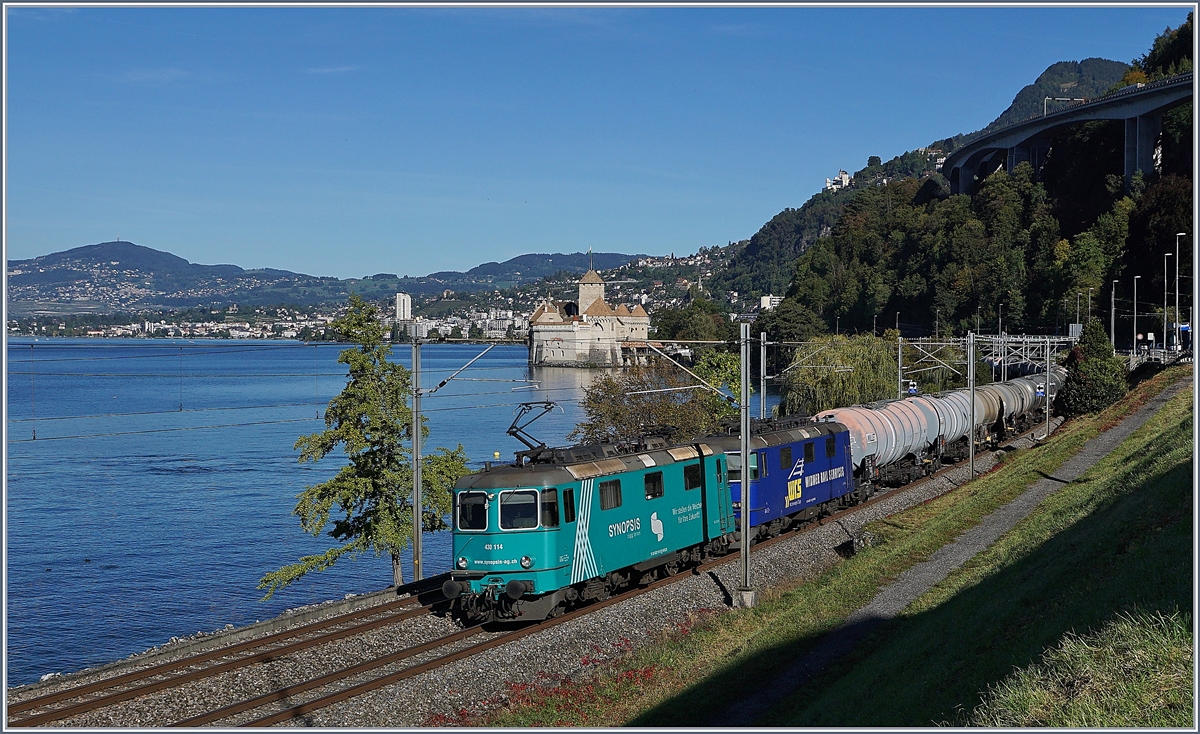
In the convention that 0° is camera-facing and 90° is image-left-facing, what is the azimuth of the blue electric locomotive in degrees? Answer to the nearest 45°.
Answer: approximately 45°

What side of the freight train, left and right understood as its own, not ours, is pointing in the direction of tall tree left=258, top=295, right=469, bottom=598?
front

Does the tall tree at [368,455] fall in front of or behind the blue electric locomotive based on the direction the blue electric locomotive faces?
in front

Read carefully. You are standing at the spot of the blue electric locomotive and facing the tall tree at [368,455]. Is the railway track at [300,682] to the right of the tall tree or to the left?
left

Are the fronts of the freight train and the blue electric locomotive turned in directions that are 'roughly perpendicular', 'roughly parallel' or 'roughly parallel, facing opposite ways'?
roughly parallel

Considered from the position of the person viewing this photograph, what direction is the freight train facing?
facing the viewer and to the left of the viewer
